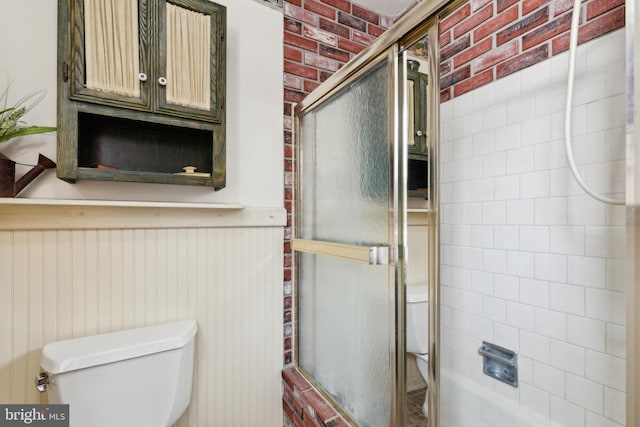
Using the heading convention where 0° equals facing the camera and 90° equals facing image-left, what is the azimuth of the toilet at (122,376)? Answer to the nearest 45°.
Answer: approximately 315°

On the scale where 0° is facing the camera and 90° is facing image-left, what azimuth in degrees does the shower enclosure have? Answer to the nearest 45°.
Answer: approximately 45°
